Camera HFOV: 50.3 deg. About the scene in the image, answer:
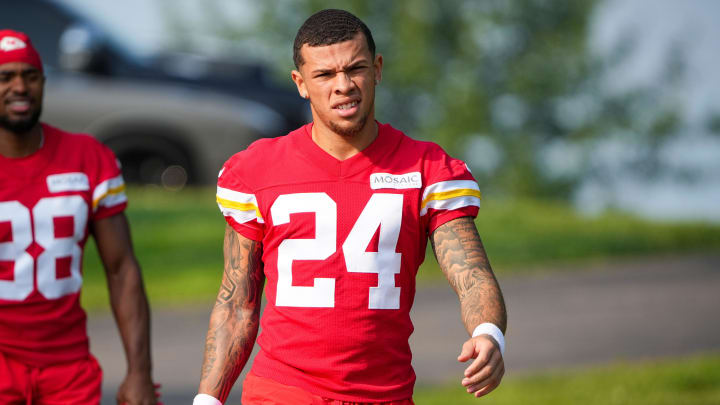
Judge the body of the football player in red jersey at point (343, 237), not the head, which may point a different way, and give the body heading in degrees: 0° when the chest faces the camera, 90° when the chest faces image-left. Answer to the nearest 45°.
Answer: approximately 0°

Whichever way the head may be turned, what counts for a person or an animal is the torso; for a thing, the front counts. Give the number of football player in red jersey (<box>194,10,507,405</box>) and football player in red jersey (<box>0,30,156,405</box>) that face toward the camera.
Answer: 2

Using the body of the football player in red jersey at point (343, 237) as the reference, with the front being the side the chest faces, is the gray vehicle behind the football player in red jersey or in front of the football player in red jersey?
behind

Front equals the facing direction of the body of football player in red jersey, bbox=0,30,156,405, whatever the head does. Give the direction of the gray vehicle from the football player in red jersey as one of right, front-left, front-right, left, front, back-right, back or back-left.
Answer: back

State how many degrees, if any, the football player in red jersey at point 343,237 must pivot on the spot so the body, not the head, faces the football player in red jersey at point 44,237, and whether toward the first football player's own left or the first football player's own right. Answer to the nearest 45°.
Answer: approximately 135° to the first football player's own right

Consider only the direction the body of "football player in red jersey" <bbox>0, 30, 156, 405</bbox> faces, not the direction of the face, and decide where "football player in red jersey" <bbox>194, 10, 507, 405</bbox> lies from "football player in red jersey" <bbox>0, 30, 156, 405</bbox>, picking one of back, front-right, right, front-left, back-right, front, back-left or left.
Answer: front-left
